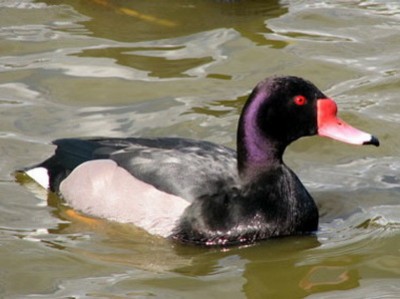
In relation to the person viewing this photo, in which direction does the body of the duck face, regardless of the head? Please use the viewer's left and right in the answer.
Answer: facing to the right of the viewer
